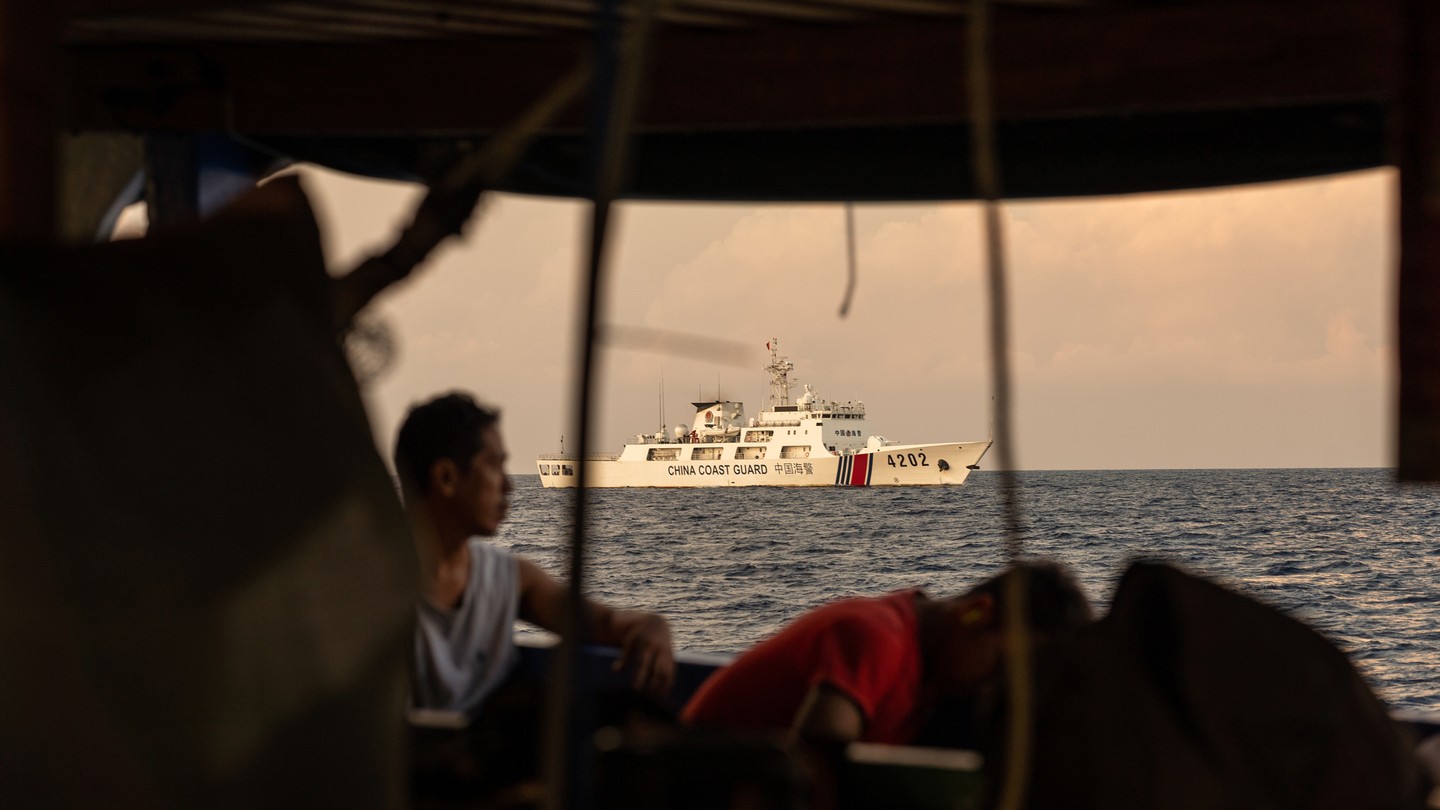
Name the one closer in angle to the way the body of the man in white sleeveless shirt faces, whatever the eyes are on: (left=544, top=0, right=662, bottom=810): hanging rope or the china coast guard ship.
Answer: the hanging rope

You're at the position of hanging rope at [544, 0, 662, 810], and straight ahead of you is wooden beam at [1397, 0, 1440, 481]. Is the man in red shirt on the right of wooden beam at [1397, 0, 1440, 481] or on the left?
left

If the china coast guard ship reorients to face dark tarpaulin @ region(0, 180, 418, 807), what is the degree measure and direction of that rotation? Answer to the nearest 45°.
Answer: approximately 90° to its right

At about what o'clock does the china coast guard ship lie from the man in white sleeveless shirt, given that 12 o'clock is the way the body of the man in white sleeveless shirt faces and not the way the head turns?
The china coast guard ship is roughly at 8 o'clock from the man in white sleeveless shirt.

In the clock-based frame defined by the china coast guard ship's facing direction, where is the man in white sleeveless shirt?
The man in white sleeveless shirt is roughly at 3 o'clock from the china coast guard ship.

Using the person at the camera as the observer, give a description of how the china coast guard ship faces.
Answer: facing to the right of the viewer

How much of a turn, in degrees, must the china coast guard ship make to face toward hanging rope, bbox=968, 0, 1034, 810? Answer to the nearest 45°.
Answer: approximately 90° to its right

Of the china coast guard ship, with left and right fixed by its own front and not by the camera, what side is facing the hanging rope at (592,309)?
right

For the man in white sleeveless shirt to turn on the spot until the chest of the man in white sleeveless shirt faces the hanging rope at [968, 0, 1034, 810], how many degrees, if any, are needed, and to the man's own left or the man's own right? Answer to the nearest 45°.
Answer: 0° — they already face it

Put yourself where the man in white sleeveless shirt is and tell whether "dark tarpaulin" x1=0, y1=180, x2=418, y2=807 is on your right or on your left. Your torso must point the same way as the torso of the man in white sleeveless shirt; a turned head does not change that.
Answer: on your right

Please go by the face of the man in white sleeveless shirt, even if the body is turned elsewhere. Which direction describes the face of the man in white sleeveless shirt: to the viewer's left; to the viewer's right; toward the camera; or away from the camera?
to the viewer's right

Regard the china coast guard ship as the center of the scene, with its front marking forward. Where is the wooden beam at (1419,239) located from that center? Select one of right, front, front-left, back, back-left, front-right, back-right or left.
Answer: right

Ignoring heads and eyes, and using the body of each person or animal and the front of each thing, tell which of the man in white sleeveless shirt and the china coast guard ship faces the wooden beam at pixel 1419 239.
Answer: the man in white sleeveless shirt

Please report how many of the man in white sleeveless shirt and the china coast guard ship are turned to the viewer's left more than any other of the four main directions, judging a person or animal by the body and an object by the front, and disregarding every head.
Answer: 0
